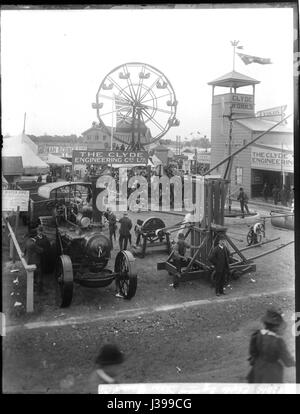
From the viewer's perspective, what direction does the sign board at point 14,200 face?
toward the camera

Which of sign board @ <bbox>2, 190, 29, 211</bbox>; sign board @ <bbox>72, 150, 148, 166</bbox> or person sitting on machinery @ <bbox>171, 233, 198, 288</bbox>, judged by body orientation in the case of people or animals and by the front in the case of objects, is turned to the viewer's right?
the person sitting on machinery

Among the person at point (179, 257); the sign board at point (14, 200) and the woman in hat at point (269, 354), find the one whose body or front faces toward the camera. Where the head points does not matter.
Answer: the sign board

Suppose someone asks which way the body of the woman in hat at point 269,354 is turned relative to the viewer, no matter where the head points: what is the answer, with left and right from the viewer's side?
facing away from the viewer and to the right of the viewer

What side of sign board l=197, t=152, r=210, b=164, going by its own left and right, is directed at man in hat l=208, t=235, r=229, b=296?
front

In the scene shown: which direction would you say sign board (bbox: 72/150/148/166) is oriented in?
toward the camera

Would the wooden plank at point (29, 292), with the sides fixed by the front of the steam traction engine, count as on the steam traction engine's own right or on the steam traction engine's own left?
on the steam traction engine's own right

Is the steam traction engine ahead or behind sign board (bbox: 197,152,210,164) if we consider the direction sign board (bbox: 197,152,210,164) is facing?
ahead

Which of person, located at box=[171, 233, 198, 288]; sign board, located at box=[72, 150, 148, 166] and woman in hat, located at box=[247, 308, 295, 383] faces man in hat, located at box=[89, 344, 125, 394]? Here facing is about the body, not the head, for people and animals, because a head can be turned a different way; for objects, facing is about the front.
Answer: the sign board
